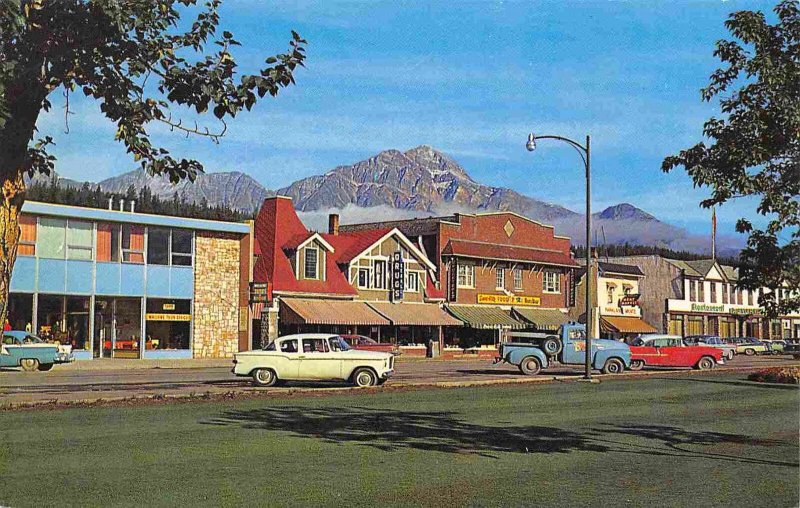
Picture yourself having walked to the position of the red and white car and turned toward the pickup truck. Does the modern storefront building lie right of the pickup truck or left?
right

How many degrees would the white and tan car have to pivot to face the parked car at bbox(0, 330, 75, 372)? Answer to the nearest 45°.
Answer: approximately 135° to its left

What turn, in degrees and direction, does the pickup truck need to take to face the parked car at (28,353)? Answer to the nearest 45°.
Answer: approximately 180°

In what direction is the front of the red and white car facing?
to the viewer's right

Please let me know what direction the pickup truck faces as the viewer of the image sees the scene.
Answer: facing to the right of the viewer

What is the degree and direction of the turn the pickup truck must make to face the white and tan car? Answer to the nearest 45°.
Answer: approximately 135° to its right

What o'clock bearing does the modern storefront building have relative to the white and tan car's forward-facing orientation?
The modern storefront building is roughly at 8 o'clock from the white and tan car.

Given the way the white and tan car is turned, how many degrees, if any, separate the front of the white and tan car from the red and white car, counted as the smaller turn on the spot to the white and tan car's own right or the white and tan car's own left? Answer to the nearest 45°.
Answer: approximately 45° to the white and tan car's own left

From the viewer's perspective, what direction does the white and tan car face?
to the viewer's right

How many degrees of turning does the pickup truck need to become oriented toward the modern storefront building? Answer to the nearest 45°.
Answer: approximately 180°

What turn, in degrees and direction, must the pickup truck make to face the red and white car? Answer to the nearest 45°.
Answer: approximately 45° to its left

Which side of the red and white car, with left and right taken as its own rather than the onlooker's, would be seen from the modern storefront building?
back
